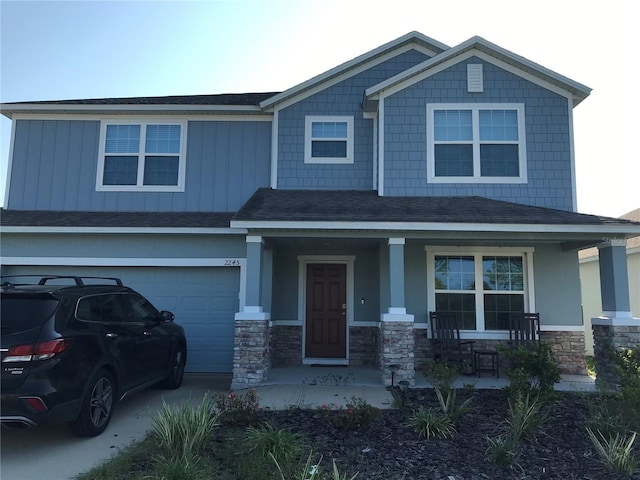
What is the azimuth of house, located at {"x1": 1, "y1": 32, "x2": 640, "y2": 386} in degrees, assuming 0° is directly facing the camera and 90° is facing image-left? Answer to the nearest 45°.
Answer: approximately 0°

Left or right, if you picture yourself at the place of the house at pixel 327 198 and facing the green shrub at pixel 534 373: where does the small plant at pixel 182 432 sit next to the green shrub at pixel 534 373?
right

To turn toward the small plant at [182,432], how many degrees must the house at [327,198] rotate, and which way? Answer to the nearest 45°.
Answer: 0° — it already faces it

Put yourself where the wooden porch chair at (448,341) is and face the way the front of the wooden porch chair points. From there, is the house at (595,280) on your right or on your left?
on your left

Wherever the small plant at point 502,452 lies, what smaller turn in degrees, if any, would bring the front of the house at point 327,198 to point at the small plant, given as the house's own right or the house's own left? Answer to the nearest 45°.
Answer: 0° — it already faces it

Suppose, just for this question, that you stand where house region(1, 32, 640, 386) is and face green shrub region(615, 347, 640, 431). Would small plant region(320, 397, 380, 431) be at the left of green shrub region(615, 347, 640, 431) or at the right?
right

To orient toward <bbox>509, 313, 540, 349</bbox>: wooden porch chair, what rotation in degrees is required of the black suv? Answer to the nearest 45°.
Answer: approximately 45° to its right

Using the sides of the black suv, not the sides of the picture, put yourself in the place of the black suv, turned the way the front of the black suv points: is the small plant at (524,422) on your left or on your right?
on your right

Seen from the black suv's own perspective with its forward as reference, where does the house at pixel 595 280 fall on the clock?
The house is roughly at 1 o'clock from the black suv.

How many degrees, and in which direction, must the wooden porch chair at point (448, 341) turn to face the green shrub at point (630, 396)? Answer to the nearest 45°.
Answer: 0° — it already faces it

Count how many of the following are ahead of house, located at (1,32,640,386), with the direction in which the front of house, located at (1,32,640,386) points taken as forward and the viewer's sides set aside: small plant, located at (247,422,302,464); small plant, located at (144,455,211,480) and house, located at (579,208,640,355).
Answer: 2

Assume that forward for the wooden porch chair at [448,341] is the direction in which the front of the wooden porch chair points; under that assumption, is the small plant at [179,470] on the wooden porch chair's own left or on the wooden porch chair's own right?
on the wooden porch chair's own right

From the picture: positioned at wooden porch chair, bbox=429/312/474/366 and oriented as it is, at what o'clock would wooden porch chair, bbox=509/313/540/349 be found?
wooden porch chair, bbox=509/313/540/349 is roughly at 10 o'clock from wooden porch chair, bbox=429/312/474/366.

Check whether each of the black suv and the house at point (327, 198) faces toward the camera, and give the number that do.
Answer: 1

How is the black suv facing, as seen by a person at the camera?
facing away from the viewer and to the right of the viewer
